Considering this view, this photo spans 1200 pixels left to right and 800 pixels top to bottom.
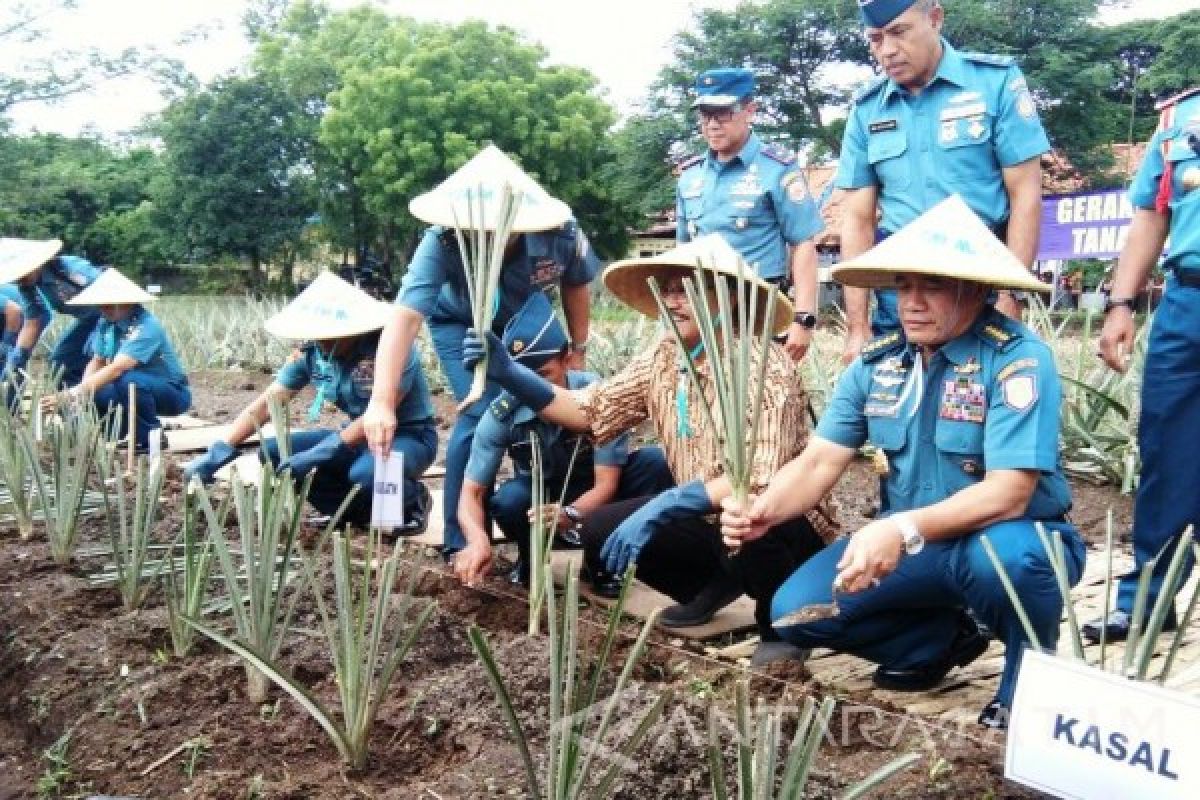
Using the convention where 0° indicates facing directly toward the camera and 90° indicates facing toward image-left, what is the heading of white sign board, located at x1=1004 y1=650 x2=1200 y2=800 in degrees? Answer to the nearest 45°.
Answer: approximately 0°

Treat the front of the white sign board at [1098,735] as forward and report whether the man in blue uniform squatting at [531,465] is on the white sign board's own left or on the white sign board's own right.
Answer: on the white sign board's own right

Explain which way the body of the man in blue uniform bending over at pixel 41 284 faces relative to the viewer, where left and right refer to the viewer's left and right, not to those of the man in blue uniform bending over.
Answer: facing to the left of the viewer

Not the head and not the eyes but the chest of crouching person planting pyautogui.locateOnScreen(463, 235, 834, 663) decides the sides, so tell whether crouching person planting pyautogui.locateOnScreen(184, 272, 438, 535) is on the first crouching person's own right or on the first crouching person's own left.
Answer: on the first crouching person's own right

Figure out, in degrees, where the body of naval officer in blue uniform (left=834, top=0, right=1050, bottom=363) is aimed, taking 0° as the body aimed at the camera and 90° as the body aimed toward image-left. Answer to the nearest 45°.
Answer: approximately 45°

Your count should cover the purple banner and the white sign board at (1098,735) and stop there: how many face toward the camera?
2

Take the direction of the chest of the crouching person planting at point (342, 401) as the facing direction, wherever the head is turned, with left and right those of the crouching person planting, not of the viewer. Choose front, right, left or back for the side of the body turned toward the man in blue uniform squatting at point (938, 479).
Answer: left

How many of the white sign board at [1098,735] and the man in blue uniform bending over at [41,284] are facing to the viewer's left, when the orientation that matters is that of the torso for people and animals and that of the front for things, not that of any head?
1

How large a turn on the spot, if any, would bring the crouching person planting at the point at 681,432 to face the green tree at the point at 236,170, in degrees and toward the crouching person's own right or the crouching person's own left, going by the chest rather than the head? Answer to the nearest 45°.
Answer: approximately 135° to the crouching person's own right

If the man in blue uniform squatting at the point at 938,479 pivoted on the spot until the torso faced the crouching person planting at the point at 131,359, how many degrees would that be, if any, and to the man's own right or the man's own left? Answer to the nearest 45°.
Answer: approximately 90° to the man's own right

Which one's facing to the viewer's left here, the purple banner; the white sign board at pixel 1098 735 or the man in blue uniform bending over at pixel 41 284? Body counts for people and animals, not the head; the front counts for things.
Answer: the man in blue uniform bending over
